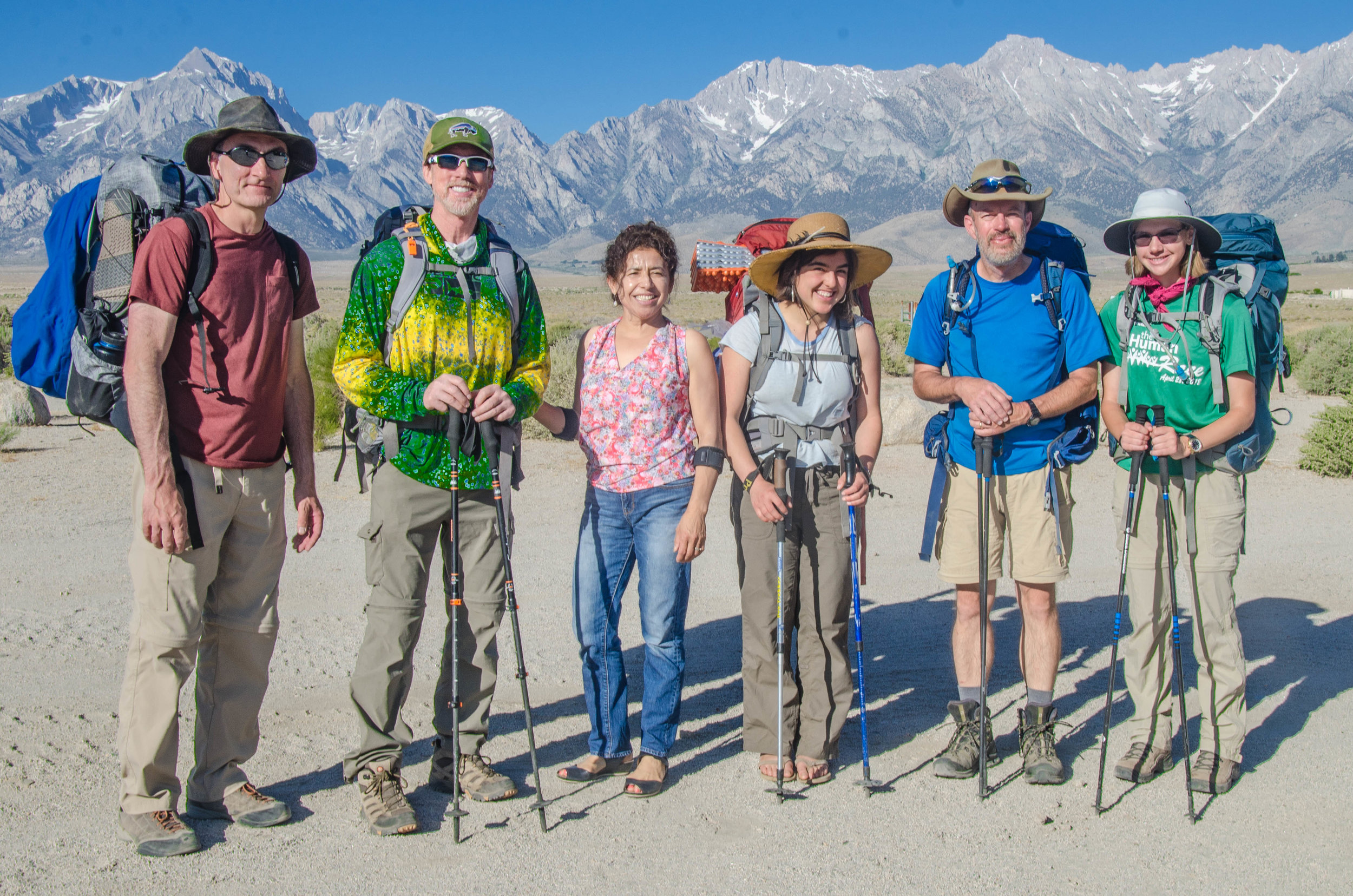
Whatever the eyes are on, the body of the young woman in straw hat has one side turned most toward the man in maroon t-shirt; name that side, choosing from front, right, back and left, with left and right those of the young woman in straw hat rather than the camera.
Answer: right

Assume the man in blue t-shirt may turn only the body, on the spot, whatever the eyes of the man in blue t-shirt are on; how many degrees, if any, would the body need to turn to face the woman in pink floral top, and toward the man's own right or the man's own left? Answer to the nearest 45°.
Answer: approximately 45° to the man's own right

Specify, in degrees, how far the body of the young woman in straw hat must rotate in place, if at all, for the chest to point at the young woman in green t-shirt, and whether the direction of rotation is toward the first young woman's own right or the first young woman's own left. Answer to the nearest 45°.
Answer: approximately 90° to the first young woman's own left

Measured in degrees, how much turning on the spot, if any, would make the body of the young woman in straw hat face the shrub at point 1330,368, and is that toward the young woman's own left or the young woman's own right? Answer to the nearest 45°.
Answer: approximately 135° to the young woman's own left

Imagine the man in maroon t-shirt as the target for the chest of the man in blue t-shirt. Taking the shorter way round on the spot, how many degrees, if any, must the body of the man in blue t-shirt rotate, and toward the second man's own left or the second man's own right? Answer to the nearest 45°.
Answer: approximately 45° to the second man's own right

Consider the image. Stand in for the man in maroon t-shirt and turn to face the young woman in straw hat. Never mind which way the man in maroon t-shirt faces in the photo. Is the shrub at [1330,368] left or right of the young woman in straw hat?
left

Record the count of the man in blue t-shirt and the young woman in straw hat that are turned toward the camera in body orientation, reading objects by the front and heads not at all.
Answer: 2

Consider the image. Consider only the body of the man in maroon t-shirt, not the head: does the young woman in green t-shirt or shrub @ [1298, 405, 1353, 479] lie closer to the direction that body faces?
the young woman in green t-shirt

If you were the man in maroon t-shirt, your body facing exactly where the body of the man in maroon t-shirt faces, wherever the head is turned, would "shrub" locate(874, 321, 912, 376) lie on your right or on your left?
on your left

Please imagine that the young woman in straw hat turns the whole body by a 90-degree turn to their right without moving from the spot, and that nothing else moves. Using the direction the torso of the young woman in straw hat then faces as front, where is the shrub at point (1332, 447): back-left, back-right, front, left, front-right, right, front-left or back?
back-right
